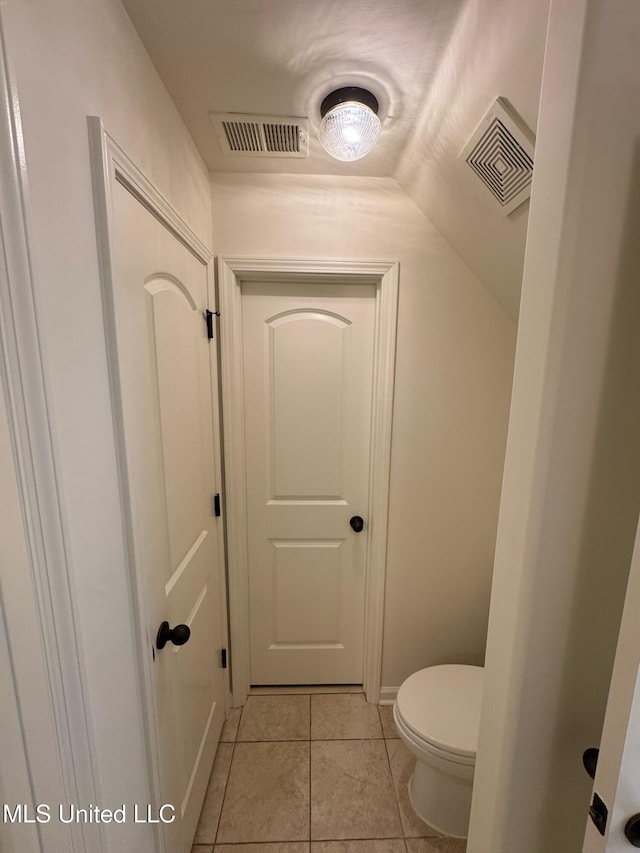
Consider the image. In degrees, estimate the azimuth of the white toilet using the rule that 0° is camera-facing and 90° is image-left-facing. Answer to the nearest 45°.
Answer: approximately 90°
